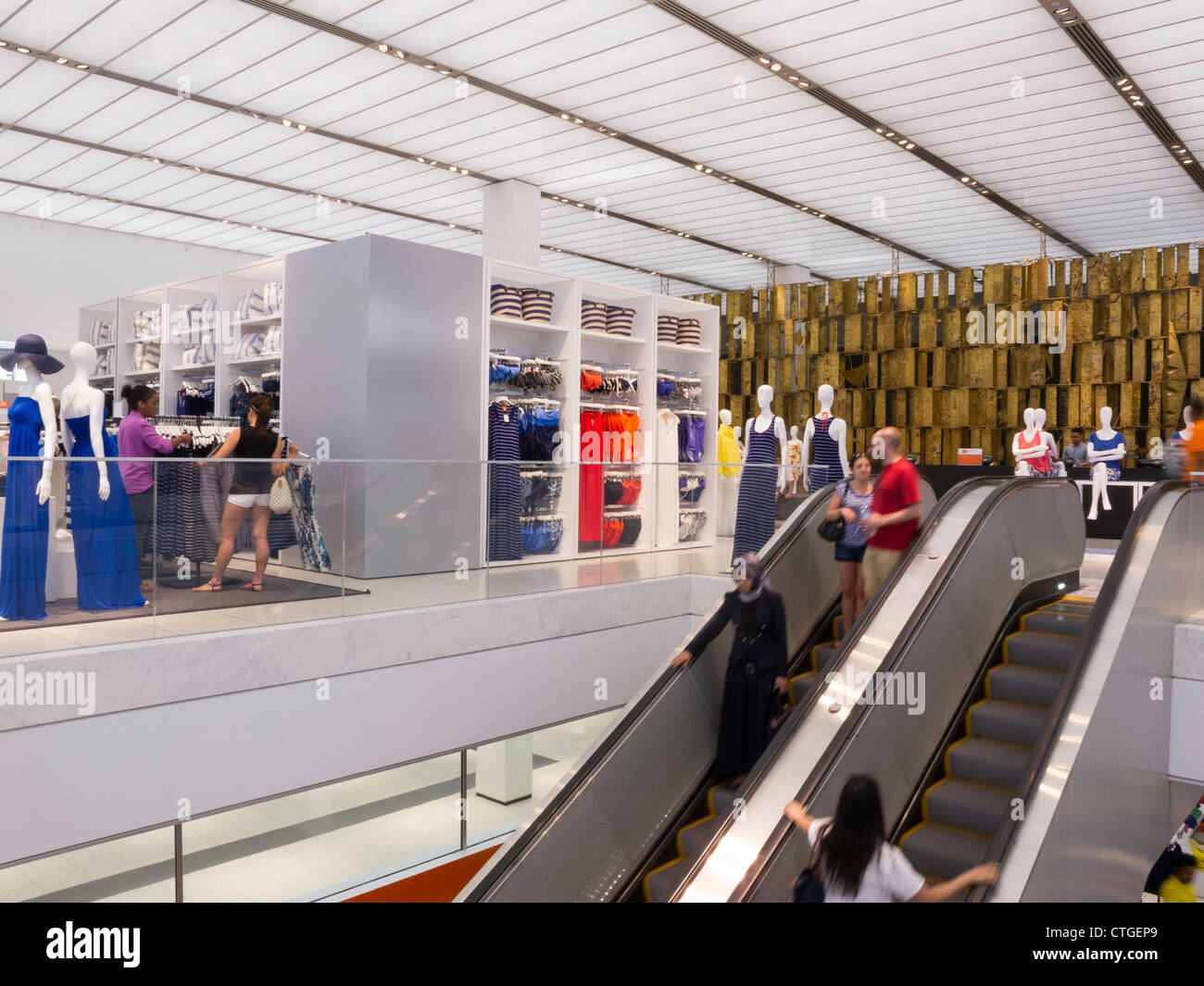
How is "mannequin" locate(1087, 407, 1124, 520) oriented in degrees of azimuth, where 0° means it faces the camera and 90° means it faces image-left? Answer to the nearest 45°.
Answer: approximately 0°

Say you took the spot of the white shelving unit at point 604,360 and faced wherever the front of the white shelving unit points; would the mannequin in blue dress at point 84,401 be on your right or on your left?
on your right

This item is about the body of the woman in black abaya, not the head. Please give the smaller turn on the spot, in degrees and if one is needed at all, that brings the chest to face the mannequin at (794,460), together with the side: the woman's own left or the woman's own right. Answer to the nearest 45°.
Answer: approximately 135° to the woman's own right

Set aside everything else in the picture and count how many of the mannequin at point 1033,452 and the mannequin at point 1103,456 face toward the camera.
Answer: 2

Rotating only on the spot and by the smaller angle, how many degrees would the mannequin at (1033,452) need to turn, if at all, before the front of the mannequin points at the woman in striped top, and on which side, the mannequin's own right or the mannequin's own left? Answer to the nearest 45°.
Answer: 0° — it already faces them

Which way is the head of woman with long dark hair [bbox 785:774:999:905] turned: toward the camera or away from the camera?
away from the camera

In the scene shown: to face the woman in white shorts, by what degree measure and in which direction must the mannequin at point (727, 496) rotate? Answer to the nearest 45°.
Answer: approximately 90° to its right

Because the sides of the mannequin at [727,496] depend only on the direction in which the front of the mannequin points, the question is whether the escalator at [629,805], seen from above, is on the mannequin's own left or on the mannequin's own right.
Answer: on the mannequin's own right

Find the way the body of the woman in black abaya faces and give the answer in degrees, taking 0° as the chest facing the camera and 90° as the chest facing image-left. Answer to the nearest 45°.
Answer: approximately 45°

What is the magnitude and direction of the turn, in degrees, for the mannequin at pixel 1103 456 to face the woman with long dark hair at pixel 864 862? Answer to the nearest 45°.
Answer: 0° — it already faces them

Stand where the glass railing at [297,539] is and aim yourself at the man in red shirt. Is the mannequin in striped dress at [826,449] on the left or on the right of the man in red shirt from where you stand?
left
